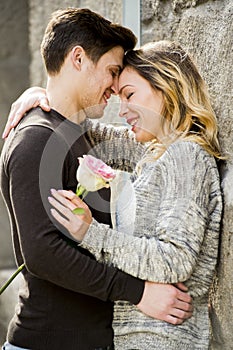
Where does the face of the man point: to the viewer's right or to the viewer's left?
to the viewer's right

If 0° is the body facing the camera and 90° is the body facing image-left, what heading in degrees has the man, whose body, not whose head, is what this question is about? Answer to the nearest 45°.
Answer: approximately 270°

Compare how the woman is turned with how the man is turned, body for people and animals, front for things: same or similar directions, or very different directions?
very different directions
